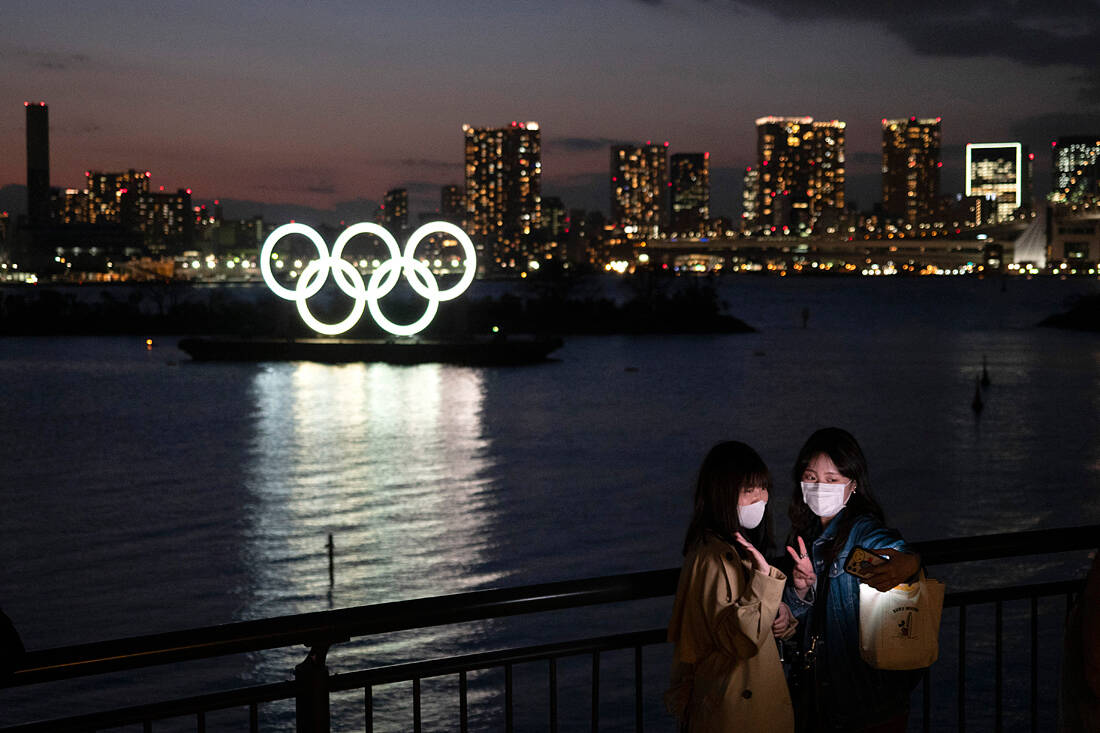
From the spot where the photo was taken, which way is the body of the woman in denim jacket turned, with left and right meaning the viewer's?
facing the viewer and to the left of the viewer

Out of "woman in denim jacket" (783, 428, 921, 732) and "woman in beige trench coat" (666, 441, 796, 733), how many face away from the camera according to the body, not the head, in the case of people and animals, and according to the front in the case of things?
0

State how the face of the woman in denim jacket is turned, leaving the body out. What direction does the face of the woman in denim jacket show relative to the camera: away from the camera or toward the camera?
toward the camera

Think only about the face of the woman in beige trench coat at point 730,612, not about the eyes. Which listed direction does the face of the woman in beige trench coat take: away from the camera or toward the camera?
toward the camera

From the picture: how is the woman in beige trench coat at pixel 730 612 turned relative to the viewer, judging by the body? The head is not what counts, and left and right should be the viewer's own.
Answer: facing the viewer and to the right of the viewer
